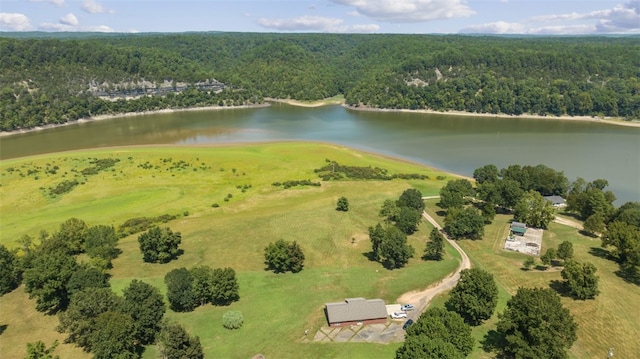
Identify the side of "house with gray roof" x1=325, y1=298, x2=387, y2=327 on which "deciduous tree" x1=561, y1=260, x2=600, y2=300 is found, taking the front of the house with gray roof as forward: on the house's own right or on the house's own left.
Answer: on the house's own left

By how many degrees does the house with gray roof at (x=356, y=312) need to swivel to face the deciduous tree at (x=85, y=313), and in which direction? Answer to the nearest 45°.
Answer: approximately 90° to its right

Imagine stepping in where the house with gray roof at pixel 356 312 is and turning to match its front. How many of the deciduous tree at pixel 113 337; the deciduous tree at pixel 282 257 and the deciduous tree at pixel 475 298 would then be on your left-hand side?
1

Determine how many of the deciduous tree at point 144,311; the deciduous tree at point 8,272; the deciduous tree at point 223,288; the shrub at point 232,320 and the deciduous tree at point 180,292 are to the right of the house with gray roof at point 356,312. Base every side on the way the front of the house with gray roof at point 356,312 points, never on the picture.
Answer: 5

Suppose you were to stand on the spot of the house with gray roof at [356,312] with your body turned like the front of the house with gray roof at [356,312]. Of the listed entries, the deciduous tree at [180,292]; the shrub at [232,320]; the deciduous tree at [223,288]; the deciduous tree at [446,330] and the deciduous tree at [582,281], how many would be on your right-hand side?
3

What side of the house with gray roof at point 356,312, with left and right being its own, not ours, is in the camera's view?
front

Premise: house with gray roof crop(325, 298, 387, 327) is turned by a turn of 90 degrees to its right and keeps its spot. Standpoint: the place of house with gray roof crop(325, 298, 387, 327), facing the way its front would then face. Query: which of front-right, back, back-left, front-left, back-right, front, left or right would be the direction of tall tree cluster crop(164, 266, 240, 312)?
front

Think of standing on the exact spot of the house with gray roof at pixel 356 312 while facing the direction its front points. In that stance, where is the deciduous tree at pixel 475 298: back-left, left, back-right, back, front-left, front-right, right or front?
left

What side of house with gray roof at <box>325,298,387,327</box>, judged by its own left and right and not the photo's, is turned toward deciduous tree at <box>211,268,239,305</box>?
right

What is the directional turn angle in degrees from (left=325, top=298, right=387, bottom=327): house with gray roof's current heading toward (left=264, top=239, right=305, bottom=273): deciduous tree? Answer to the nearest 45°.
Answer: approximately 135° to its right

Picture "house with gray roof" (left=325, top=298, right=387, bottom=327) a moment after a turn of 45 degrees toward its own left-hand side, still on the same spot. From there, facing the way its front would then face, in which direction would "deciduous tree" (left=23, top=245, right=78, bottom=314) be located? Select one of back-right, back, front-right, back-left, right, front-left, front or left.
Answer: back-right

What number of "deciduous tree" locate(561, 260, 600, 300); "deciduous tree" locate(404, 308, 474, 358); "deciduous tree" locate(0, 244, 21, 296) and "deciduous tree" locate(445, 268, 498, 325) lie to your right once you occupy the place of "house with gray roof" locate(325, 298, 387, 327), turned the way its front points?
1

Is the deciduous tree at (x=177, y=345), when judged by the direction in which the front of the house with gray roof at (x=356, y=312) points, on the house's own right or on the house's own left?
on the house's own right

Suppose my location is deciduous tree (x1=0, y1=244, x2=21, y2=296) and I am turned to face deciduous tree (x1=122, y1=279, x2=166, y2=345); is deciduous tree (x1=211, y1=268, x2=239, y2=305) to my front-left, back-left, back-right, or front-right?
front-left

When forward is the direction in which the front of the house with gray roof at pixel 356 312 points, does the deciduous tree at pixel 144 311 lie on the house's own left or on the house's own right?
on the house's own right

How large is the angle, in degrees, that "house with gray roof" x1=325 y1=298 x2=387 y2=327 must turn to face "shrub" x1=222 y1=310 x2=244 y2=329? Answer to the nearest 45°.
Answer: approximately 90° to its right

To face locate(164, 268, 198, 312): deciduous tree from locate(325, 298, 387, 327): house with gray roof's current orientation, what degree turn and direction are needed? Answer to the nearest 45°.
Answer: approximately 90° to its right
